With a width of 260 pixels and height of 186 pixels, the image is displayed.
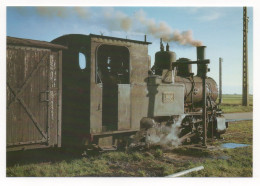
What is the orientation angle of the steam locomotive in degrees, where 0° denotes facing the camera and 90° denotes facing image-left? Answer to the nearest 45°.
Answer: approximately 225°
